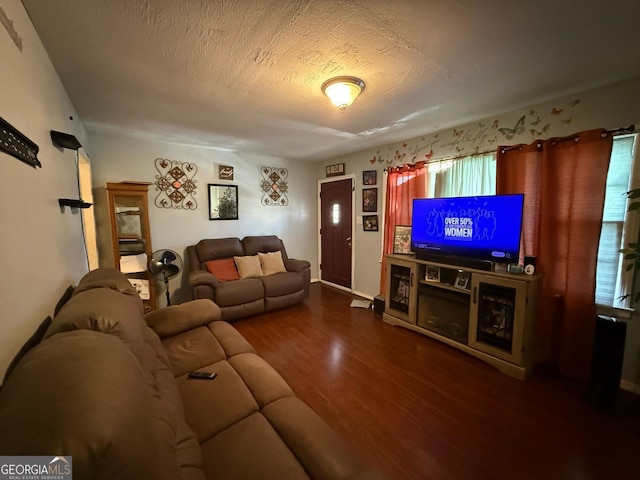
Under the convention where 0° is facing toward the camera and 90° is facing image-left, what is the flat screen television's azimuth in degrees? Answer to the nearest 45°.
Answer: approximately 45°

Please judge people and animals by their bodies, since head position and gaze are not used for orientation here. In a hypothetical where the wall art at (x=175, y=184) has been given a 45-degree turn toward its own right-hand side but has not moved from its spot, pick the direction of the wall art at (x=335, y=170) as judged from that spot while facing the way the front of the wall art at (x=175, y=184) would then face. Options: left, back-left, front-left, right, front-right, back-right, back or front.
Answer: back-left

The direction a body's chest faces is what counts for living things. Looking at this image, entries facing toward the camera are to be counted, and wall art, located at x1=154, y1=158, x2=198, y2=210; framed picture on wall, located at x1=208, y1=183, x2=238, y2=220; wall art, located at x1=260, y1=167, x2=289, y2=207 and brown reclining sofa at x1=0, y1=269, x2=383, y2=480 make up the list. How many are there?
3

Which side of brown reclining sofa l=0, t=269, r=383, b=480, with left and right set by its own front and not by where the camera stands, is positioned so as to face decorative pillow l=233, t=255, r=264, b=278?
left

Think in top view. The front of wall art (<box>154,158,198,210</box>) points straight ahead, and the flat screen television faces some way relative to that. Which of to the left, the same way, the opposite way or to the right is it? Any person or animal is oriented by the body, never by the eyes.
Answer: to the right

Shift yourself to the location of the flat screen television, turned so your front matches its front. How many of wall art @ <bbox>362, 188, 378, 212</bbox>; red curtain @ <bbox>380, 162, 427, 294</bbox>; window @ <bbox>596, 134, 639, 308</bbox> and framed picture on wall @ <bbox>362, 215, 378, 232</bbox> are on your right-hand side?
3

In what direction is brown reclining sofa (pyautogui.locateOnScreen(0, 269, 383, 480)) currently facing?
to the viewer's right

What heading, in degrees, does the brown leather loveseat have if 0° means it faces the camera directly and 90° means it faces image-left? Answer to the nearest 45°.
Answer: approximately 315°

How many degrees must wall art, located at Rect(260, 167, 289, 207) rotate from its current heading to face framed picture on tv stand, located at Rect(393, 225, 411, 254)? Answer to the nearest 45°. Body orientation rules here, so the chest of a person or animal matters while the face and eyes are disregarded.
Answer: approximately 45° to its left
